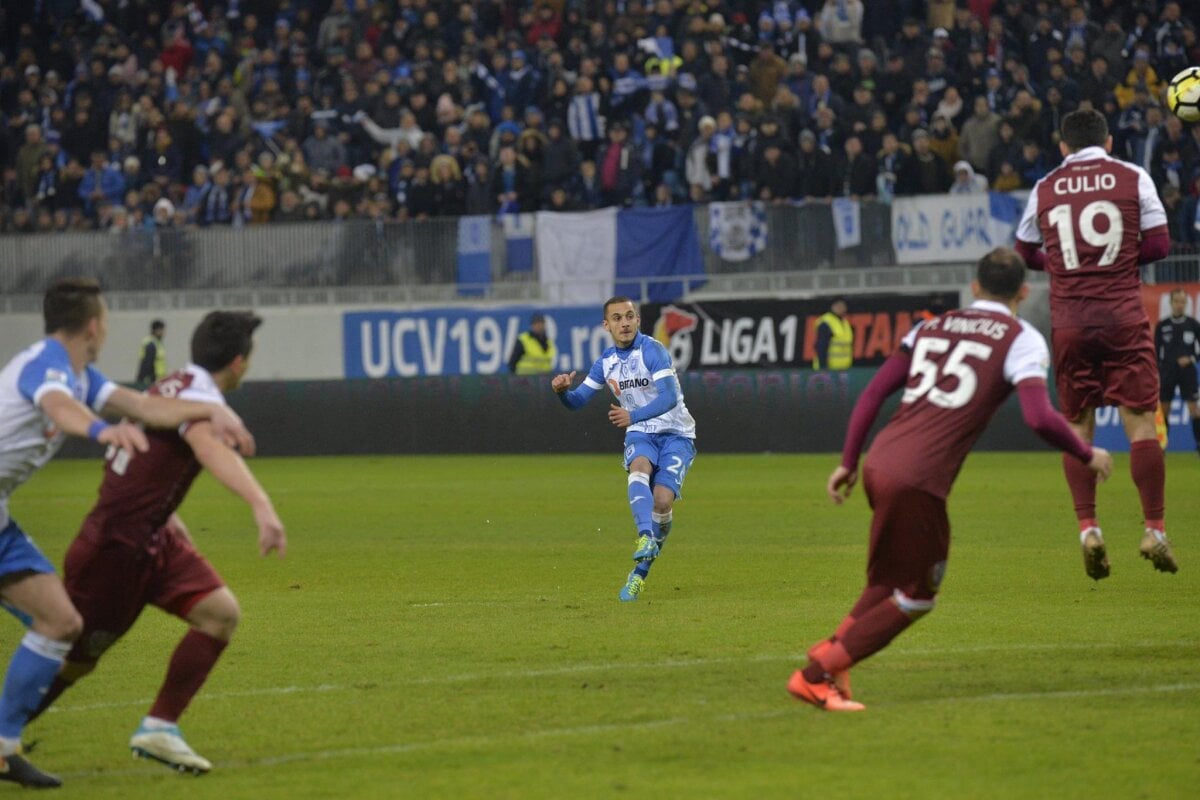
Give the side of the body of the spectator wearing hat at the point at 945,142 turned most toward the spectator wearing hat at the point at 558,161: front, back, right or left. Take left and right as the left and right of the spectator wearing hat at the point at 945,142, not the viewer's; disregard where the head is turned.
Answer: right

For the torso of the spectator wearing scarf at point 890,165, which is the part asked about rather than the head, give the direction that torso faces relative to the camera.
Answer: toward the camera

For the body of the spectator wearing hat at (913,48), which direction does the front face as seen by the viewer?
toward the camera

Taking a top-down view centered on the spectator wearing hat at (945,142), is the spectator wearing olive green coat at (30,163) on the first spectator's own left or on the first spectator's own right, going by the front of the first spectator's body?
on the first spectator's own right

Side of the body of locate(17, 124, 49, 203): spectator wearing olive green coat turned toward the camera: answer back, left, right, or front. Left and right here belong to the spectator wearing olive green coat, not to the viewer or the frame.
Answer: front

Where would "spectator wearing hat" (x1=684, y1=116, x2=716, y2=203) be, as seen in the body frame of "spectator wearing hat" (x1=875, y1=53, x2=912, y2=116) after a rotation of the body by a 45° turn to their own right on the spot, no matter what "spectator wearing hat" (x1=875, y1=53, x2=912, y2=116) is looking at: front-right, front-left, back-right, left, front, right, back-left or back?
front-right

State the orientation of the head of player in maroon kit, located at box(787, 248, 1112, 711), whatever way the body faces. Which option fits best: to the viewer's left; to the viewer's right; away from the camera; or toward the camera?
away from the camera

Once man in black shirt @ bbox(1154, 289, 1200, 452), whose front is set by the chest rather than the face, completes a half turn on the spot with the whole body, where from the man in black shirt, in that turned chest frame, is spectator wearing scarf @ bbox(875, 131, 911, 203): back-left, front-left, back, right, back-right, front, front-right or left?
front-left

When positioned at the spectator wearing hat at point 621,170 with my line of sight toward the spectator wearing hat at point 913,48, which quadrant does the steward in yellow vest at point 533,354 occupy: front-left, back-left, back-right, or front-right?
back-right

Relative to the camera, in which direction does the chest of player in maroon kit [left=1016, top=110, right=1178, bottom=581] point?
away from the camera

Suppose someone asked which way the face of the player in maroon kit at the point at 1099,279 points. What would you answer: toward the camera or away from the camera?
away from the camera

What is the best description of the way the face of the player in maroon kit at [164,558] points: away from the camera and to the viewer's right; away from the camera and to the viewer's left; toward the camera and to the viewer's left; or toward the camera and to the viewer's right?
away from the camera and to the viewer's right

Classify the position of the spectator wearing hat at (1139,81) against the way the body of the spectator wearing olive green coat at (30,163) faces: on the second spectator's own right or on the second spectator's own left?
on the second spectator's own left

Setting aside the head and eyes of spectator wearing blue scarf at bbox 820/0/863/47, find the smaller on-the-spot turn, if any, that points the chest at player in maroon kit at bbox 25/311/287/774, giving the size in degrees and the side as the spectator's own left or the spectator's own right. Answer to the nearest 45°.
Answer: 0° — they already face them

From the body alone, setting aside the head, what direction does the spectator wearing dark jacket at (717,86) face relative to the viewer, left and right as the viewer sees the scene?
facing the viewer

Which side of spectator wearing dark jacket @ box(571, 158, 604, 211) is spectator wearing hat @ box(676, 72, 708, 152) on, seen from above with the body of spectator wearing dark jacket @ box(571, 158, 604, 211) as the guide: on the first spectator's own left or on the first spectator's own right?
on the first spectator's own left

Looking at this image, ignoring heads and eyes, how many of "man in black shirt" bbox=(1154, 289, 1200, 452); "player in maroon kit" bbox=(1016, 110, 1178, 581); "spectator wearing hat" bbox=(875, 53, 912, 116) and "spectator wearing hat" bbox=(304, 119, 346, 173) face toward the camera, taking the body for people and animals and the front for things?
3
